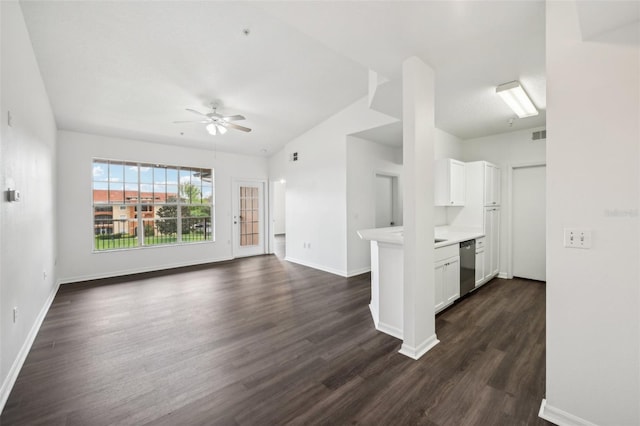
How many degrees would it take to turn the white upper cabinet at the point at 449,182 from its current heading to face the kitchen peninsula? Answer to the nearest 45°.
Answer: approximately 45° to its right

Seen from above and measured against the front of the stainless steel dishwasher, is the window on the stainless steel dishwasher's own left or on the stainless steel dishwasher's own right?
on the stainless steel dishwasher's own right
